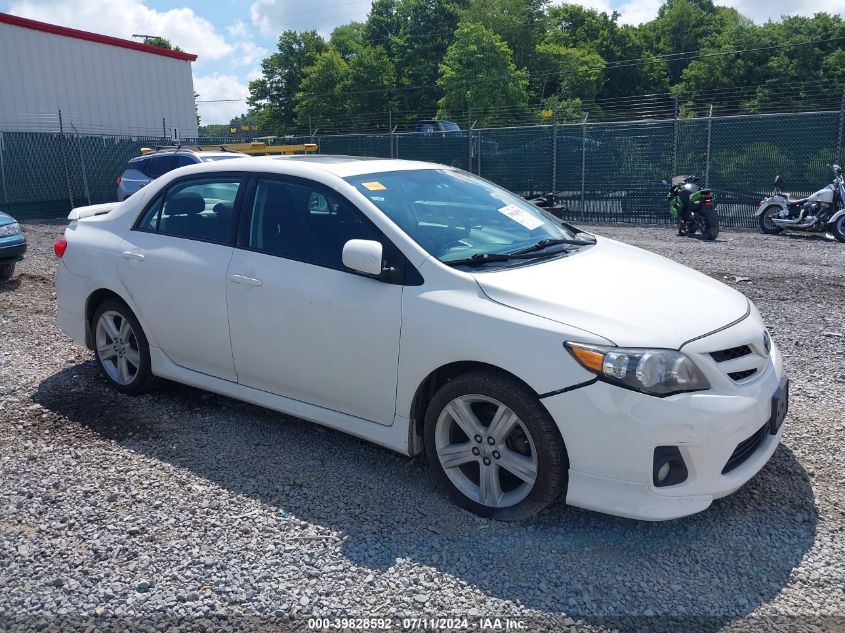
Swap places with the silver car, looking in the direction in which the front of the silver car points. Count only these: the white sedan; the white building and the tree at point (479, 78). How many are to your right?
1

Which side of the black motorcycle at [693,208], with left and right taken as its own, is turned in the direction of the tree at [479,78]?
front

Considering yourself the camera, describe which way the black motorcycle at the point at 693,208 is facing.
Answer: facing away from the viewer and to the left of the viewer

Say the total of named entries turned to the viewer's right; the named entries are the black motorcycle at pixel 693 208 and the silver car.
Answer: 1

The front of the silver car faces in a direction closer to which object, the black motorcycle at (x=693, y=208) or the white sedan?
the black motorcycle

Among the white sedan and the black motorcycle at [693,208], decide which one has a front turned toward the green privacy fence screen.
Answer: the black motorcycle

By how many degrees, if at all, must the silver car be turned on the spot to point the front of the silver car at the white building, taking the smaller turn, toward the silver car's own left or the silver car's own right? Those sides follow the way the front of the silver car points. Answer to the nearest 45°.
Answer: approximately 90° to the silver car's own left

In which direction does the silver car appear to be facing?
to the viewer's right

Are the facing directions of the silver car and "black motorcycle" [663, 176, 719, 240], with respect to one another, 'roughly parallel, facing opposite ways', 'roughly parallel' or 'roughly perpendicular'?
roughly perpendicular

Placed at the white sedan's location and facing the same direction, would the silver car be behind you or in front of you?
behind

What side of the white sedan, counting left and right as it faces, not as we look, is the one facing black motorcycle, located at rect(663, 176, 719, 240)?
left

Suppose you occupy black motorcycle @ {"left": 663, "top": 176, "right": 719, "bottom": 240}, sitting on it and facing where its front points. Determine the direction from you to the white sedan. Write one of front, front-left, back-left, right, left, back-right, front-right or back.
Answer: back-left
